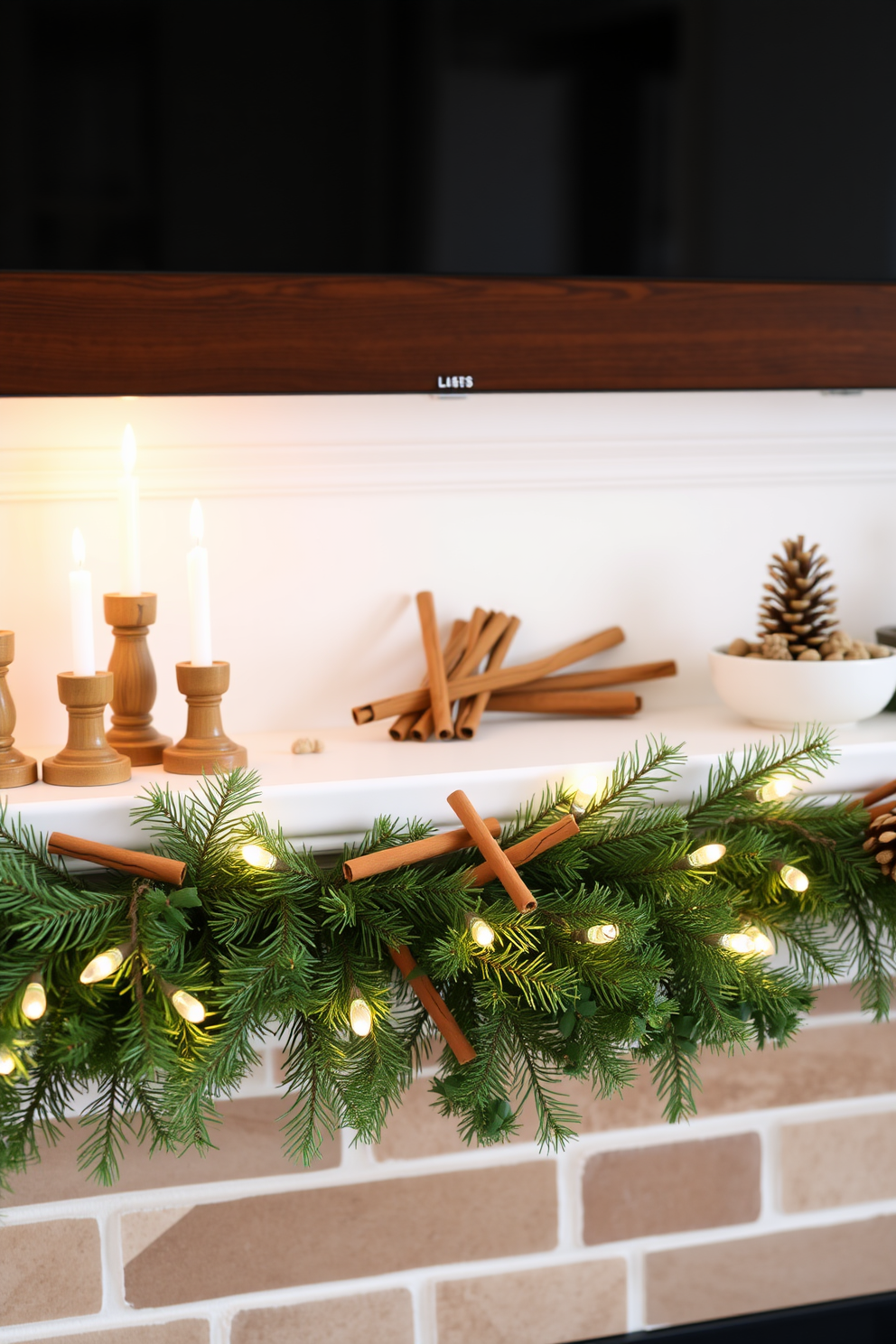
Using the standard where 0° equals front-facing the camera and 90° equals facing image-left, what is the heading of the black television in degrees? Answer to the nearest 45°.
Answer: approximately 0°
